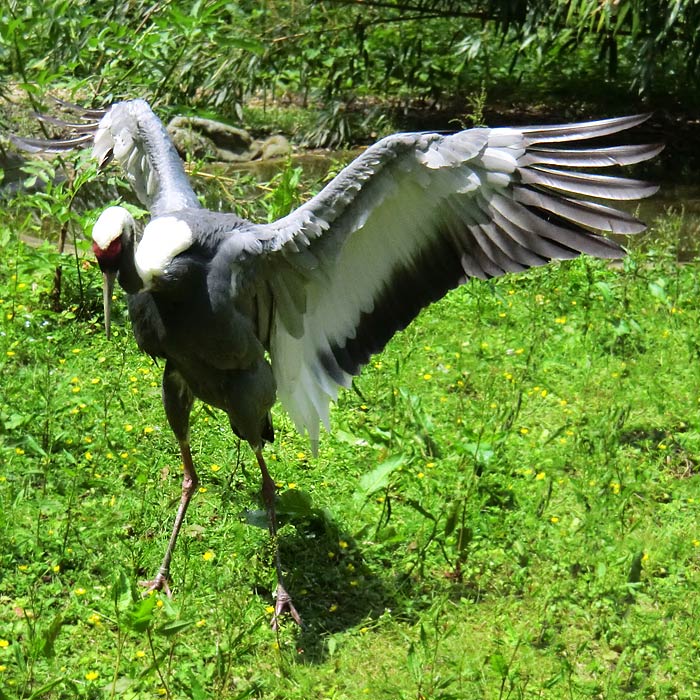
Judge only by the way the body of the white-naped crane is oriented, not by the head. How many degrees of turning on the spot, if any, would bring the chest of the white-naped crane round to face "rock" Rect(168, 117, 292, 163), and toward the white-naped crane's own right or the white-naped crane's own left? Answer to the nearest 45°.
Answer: approximately 135° to the white-naped crane's own right

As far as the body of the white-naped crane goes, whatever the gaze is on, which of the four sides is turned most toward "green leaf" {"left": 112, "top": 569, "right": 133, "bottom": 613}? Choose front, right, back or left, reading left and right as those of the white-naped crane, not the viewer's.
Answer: front

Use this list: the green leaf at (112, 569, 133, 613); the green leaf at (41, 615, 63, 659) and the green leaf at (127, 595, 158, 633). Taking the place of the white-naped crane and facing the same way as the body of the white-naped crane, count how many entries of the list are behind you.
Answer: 0

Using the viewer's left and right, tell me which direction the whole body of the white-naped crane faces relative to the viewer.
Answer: facing the viewer and to the left of the viewer

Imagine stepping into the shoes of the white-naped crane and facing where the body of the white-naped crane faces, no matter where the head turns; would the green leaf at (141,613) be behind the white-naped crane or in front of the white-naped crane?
in front

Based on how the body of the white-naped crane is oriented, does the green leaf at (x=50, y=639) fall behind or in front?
in front

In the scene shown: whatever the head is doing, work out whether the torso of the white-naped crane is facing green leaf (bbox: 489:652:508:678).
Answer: no
